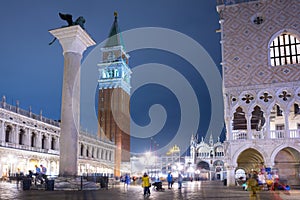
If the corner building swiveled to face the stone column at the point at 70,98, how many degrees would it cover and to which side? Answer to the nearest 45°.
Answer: approximately 45° to its right
